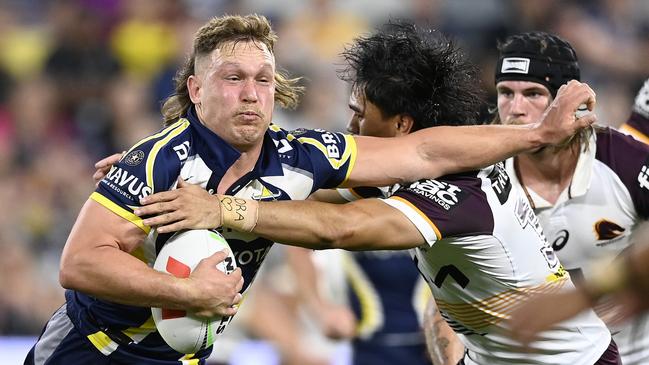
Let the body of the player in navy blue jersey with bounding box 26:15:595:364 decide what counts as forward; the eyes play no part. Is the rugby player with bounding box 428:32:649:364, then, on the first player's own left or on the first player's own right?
on the first player's own left

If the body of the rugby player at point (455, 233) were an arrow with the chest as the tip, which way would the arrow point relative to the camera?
to the viewer's left

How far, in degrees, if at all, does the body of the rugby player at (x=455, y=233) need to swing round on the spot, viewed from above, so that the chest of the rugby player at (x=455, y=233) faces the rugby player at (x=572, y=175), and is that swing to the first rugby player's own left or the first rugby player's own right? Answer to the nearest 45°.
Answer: approximately 135° to the first rugby player's own right
